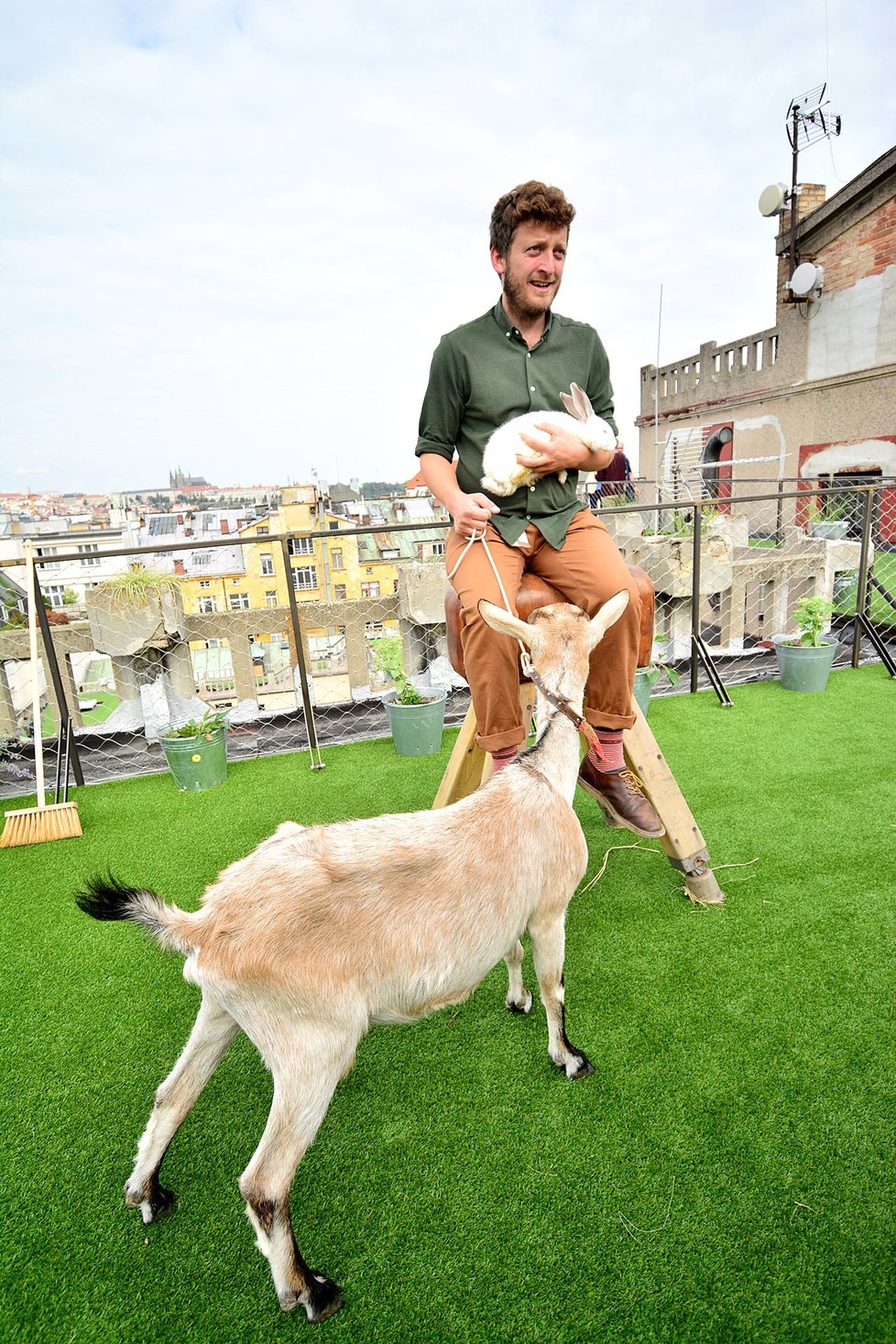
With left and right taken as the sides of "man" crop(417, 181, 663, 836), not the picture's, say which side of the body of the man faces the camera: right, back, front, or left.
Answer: front

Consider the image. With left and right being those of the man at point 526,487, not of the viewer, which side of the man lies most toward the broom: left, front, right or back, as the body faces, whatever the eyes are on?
right

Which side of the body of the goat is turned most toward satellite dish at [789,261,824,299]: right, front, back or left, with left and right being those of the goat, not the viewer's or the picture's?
front

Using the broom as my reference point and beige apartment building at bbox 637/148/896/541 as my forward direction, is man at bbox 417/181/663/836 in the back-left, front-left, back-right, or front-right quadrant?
front-right

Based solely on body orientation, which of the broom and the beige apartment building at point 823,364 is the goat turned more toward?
the beige apartment building

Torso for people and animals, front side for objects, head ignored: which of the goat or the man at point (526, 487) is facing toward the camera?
the man

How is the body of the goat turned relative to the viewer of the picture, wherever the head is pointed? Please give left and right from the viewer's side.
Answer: facing away from the viewer and to the right of the viewer

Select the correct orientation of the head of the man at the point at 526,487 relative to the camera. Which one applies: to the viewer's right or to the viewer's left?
to the viewer's right

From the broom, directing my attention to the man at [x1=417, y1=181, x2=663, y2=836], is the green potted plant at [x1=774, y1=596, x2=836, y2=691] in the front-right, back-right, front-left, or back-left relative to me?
front-left

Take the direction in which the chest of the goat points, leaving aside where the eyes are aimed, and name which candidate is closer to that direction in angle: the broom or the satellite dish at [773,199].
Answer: the satellite dish

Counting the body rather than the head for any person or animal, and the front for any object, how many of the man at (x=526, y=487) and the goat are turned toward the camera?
1

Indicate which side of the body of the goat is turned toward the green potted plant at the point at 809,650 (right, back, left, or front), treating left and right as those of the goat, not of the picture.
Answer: front

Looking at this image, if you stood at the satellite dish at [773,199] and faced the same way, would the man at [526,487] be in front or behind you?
in front

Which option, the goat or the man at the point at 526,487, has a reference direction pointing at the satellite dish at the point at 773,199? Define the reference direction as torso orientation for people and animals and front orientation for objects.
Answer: the goat

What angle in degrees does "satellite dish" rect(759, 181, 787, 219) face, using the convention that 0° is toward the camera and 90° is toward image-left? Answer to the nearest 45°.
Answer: approximately 45°
